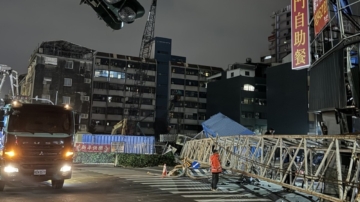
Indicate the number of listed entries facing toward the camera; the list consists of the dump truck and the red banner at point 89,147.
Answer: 2

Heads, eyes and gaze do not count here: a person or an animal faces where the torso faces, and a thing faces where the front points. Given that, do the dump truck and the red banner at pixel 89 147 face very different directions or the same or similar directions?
same or similar directions

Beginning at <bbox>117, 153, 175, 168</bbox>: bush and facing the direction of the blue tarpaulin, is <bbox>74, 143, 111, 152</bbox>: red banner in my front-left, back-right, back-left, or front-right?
back-left

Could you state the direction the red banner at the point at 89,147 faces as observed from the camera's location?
facing the viewer

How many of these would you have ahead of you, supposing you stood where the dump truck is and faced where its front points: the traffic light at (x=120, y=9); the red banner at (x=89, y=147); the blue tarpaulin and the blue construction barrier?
1

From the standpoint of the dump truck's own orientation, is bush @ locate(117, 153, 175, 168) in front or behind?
behind

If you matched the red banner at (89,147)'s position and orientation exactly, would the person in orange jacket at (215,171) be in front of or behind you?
in front

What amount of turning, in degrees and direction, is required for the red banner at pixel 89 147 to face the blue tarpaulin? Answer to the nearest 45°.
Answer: approximately 45° to its left

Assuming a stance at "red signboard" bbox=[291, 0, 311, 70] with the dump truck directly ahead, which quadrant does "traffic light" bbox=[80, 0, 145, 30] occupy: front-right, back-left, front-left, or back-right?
front-left

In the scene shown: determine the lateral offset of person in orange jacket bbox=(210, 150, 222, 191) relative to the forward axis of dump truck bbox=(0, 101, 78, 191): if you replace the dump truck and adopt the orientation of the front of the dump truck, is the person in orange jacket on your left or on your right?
on your left

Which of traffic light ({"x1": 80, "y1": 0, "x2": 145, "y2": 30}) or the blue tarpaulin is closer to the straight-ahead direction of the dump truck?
the traffic light

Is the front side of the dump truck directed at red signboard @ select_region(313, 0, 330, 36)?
no

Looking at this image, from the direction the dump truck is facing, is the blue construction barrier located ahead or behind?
behind

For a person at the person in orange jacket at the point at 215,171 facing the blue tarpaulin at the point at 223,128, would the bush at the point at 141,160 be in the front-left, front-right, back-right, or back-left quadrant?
front-left

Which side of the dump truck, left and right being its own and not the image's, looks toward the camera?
front
